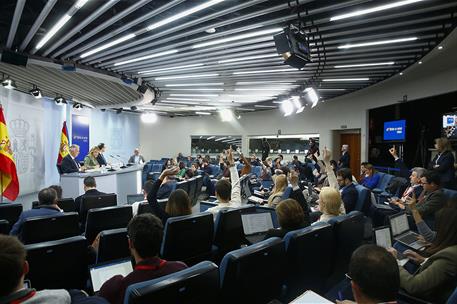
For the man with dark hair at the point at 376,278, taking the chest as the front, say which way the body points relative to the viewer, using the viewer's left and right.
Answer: facing away from the viewer and to the left of the viewer

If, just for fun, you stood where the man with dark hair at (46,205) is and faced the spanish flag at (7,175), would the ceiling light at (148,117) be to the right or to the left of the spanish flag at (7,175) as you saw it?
right

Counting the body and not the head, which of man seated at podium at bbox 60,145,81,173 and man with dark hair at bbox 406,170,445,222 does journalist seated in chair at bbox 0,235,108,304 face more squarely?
the man seated at podium

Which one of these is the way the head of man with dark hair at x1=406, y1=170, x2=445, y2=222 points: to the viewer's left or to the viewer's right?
to the viewer's left

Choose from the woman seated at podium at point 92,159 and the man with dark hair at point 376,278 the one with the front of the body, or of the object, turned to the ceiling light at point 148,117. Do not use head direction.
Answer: the man with dark hair

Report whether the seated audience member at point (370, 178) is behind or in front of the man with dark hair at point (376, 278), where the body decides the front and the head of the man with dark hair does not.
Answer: in front

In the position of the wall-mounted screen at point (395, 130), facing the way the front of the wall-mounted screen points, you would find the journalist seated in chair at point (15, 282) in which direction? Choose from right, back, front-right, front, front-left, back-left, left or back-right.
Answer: front-left

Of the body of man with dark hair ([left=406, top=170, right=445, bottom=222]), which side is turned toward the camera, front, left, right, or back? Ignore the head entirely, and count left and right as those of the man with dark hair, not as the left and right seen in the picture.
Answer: left

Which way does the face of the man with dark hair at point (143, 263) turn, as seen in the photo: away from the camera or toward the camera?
away from the camera

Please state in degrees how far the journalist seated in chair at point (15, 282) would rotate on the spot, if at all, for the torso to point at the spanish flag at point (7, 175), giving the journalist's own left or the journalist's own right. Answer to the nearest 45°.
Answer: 0° — they already face it

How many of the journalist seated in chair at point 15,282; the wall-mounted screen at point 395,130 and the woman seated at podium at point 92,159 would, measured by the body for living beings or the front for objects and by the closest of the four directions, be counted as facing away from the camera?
1

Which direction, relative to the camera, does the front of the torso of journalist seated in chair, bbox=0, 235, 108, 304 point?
away from the camera

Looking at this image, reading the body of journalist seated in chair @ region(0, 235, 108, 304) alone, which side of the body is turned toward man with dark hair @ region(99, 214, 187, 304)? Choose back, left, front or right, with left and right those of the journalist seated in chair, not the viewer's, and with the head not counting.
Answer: right

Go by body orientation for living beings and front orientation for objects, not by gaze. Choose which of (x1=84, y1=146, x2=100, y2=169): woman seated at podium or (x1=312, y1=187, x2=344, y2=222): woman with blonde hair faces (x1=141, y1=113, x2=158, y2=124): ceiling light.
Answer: the woman with blonde hair

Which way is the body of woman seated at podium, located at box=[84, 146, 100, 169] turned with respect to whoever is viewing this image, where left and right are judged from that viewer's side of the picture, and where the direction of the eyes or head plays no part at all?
facing the viewer and to the right of the viewer

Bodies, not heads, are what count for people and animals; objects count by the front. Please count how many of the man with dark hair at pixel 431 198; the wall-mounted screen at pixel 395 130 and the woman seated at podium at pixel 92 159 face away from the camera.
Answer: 0

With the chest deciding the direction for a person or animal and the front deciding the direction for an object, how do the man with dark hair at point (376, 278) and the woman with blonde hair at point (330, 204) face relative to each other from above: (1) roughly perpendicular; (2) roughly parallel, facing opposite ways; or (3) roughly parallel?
roughly parallel

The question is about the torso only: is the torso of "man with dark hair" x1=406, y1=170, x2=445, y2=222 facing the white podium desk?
yes

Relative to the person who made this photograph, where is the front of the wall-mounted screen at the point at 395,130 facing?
facing the viewer and to the left of the viewer

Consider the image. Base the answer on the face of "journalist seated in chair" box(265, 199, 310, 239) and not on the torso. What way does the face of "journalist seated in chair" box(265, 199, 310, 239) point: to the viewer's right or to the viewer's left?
to the viewer's left

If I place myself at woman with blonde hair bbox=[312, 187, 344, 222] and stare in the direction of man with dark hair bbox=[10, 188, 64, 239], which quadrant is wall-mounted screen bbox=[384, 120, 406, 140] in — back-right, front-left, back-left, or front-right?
back-right
